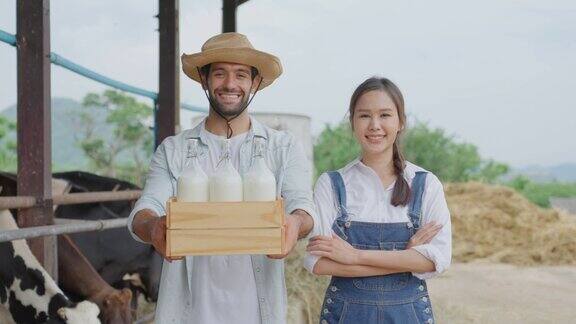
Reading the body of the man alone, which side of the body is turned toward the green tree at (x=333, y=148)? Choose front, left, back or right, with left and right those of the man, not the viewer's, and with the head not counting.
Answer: back

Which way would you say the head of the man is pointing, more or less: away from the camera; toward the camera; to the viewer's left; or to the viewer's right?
toward the camera

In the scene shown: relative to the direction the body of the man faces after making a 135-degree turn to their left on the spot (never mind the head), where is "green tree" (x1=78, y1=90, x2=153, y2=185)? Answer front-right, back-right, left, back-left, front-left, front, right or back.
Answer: front-left

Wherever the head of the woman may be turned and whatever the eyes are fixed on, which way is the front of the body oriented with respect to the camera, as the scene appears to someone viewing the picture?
toward the camera

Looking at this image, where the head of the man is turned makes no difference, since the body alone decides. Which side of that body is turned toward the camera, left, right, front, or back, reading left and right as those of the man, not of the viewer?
front

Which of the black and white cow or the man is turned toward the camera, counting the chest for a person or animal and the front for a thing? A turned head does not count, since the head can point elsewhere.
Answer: the man

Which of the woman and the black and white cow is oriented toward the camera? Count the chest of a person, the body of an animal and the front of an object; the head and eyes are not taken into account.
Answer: the woman

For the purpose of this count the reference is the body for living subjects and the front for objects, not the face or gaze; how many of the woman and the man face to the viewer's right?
0
